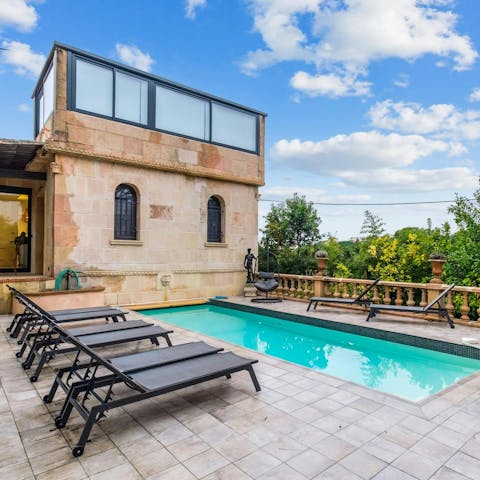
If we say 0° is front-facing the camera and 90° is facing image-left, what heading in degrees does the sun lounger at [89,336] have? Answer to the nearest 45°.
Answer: approximately 270°

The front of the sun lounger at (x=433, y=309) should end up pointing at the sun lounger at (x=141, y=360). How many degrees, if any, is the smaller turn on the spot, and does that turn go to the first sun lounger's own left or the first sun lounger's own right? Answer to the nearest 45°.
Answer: approximately 45° to the first sun lounger's own left

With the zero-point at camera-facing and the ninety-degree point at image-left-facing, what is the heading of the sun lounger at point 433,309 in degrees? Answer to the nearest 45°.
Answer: approximately 90°

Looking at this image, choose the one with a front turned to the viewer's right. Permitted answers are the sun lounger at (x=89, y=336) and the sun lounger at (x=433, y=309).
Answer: the sun lounger at (x=89, y=336)

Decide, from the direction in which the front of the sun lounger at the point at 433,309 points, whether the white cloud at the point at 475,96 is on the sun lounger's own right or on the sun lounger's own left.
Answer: on the sun lounger's own right

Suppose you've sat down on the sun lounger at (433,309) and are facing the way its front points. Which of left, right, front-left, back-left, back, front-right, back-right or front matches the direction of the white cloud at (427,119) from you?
right

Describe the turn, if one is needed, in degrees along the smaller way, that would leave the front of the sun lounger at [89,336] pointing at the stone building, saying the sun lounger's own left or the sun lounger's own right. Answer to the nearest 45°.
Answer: approximately 90° to the sun lounger's own left

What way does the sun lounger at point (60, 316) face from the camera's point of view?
to the viewer's right
